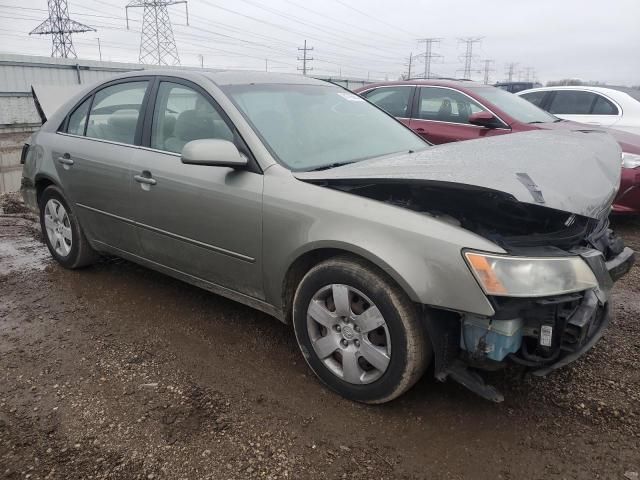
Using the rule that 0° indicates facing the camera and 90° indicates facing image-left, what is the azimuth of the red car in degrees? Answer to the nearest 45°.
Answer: approximately 315°

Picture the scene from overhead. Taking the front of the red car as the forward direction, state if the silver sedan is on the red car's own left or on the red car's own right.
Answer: on the red car's own right

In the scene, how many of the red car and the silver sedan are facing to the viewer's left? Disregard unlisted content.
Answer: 0

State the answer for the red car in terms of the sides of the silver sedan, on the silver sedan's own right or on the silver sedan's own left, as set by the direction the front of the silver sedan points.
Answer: on the silver sedan's own left

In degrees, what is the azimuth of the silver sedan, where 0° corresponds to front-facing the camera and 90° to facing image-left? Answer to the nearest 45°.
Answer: approximately 315°
